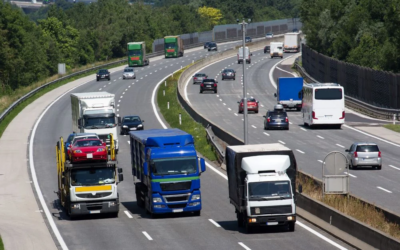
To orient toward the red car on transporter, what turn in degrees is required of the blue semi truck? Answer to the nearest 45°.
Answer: approximately 90° to its right

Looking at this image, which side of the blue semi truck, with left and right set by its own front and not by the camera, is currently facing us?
front

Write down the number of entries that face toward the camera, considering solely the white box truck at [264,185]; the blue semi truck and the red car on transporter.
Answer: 3

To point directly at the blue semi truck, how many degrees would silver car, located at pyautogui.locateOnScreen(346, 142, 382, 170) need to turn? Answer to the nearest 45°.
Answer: approximately 135° to its left

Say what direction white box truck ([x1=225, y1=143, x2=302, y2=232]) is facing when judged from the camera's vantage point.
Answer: facing the viewer

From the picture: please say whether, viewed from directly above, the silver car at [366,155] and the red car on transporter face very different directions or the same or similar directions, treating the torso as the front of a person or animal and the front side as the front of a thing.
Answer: very different directions

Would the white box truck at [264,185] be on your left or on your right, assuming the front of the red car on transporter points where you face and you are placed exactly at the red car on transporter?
on your left

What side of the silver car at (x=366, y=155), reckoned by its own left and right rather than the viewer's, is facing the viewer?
back

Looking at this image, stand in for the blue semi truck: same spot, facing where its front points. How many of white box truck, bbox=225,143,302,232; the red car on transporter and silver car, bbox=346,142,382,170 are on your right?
1

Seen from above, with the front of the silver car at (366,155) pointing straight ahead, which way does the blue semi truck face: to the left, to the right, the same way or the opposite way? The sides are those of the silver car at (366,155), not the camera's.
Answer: the opposite way

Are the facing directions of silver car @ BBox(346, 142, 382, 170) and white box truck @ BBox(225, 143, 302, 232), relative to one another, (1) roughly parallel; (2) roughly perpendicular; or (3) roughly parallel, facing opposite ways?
roughly parallel, facing opposite ways
